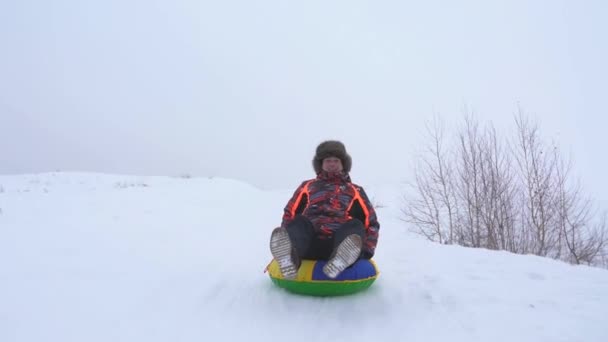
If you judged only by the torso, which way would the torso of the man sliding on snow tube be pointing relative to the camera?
toward the camera
